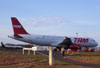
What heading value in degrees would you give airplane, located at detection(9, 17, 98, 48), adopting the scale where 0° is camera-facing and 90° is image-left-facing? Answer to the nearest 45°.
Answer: approximately 270°
